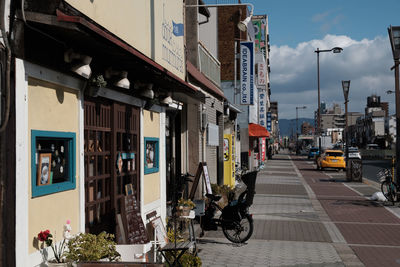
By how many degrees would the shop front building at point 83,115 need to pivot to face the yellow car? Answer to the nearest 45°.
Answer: approximately 90° to its left

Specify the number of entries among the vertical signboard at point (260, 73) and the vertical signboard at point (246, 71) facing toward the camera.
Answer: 2

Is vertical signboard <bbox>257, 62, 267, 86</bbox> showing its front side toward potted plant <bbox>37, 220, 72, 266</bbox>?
yes

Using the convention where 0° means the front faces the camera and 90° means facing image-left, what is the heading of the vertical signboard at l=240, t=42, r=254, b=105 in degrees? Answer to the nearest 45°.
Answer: approximately 0°

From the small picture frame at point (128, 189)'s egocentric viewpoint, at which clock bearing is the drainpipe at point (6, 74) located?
The drainpipe is roughly at 2 o'clock from the small picture frame.

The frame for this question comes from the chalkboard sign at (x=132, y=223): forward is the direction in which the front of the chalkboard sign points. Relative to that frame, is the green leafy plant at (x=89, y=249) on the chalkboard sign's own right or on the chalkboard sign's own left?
on the chalkboard sign's own right
